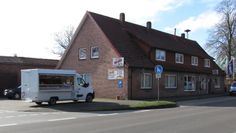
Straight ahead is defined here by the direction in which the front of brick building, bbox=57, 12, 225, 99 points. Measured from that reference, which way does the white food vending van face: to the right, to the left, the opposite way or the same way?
to the left

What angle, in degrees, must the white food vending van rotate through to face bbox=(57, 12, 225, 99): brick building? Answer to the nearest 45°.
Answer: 0° — it already faces it

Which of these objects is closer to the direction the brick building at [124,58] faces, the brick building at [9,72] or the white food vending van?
the white food vending van

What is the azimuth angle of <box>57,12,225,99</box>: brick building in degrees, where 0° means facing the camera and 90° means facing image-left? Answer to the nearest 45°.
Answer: approximately 315°

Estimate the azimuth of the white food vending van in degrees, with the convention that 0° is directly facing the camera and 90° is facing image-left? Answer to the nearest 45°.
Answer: approximately 225°

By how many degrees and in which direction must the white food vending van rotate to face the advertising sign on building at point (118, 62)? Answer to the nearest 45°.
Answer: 0° — it already faces it
